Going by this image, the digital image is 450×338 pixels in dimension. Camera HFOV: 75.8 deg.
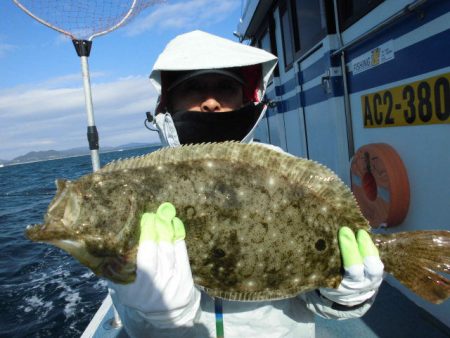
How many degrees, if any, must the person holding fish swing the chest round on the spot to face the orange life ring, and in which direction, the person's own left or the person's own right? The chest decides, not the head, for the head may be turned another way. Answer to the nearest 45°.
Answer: approximately 135° to the person's own left

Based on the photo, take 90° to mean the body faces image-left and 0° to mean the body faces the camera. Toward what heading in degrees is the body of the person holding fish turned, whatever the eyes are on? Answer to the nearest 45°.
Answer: approximately 0°
